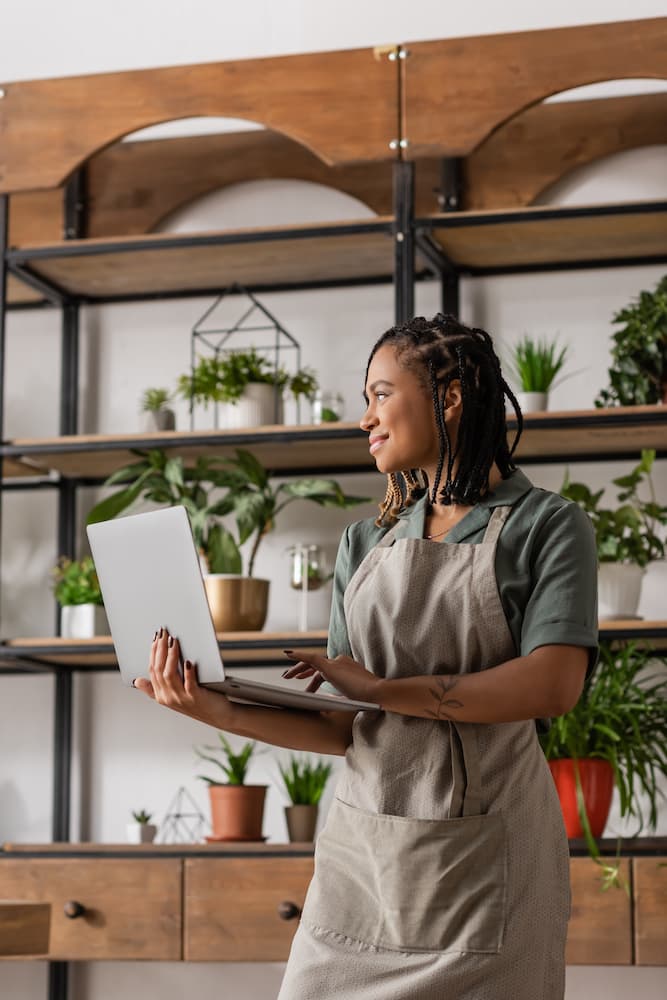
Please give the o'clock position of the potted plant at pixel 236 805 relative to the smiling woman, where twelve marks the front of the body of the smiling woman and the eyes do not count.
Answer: The potted plant is roughly at 4 o'clock from the smiling woman.

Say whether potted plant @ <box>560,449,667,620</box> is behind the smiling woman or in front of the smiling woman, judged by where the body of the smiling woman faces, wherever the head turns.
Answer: behind

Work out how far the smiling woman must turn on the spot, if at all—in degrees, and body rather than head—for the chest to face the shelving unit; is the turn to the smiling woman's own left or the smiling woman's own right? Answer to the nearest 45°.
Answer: approximately 135° to the smiling woman's own right

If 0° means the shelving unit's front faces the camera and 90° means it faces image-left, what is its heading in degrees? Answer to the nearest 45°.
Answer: approximately 0°

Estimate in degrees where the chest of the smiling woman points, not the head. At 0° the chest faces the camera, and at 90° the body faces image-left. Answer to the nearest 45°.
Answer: approximately 45°

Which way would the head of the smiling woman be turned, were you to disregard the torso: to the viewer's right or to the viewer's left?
to the viewer's left

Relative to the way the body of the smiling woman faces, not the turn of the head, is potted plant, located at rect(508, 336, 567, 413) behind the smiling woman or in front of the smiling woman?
behind

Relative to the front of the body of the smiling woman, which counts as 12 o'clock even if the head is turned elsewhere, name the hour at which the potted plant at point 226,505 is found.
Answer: The potted plant is roughly at 4 o'clock from the smiling woman.
